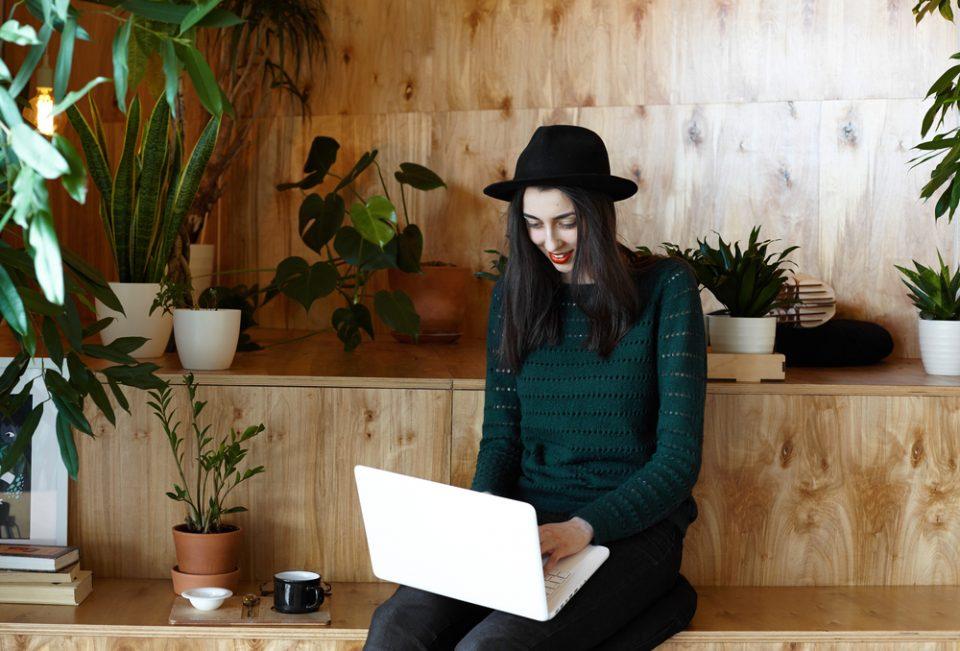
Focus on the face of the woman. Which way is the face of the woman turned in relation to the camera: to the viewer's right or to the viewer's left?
to the viewer's left

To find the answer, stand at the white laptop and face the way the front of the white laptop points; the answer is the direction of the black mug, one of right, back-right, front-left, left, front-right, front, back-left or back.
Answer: left

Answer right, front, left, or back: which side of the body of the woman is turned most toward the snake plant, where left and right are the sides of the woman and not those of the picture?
right

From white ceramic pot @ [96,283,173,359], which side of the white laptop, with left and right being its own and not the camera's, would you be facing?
left

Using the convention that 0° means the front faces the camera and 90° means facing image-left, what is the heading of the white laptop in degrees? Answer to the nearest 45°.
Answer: approximately 225°

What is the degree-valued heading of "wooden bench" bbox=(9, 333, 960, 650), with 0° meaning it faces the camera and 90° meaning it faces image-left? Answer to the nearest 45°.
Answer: approximately 0°

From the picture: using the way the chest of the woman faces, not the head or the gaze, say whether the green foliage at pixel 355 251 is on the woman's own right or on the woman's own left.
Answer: on the woman's own right

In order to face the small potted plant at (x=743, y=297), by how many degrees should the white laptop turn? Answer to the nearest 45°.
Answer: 0° — it already faces it

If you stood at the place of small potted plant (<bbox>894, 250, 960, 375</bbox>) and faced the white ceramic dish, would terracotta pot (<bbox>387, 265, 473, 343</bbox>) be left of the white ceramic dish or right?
right
